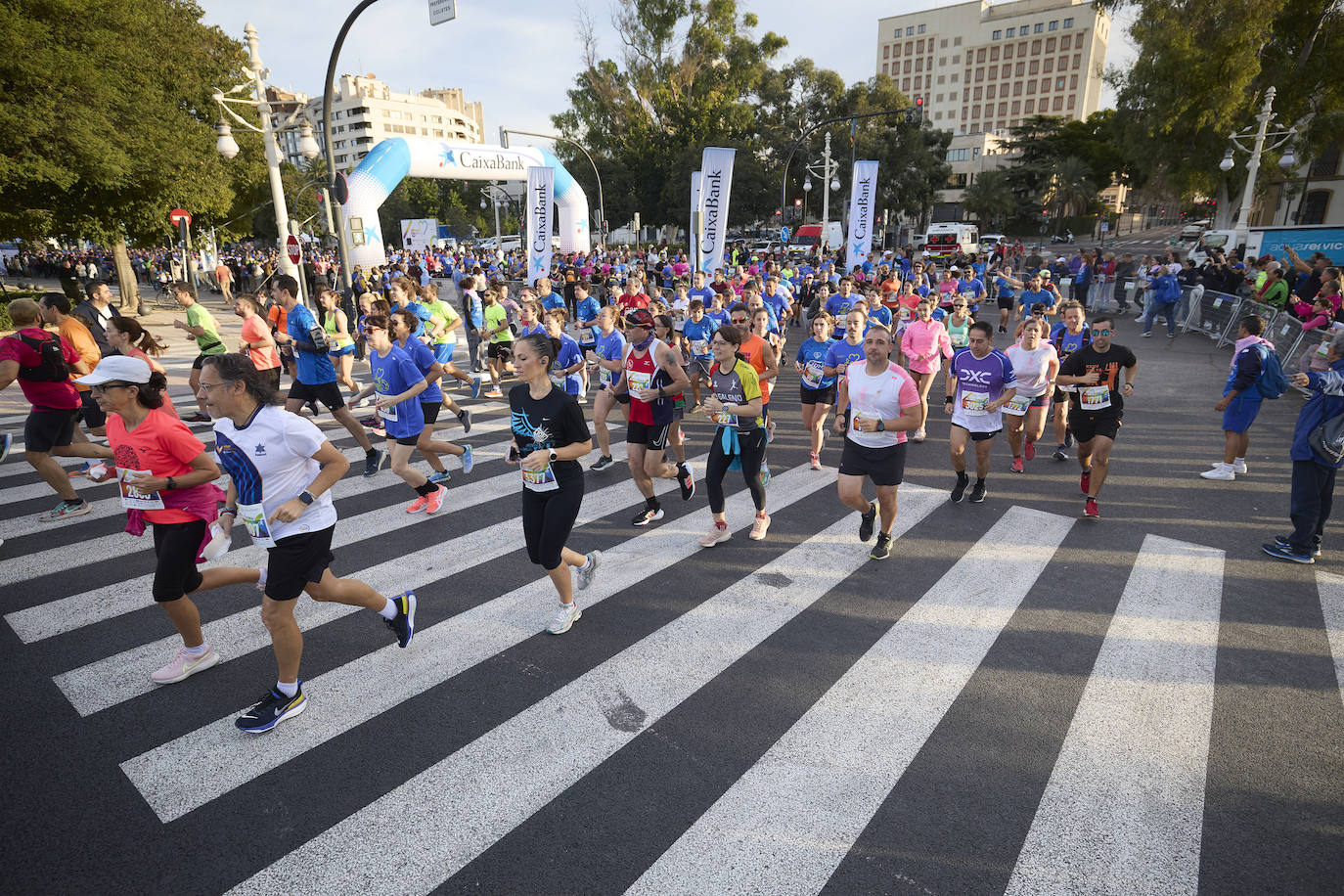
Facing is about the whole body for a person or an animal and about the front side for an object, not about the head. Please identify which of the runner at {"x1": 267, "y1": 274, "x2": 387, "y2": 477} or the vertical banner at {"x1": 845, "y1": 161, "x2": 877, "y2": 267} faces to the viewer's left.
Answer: the runner

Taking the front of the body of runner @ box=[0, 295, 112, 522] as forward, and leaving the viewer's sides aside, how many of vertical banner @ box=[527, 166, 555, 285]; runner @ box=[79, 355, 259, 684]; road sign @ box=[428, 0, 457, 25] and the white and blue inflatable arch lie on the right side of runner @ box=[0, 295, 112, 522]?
3

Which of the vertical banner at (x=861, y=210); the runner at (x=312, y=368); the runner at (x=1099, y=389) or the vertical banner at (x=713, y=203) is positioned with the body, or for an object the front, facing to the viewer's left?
the runner at (x=312, y=368)

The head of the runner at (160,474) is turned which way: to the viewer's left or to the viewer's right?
to the viewer's left

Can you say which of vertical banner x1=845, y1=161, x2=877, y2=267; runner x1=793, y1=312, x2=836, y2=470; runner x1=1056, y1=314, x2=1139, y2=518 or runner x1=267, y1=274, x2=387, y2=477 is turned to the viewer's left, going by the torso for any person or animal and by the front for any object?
runner x1=267, y1=274, x2=387, y2=477

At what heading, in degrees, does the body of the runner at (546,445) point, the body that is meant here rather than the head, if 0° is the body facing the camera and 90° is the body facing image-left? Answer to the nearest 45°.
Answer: approximately 45°

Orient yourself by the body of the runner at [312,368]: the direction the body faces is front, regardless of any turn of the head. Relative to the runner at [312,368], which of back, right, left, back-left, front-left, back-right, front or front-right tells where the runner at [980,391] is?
back-left

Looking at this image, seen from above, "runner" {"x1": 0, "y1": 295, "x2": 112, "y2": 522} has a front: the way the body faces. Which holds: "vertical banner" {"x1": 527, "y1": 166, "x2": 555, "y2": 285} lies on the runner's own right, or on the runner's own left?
on the runner's own right
